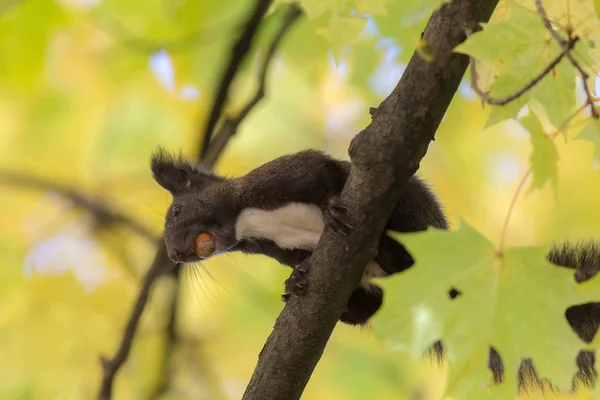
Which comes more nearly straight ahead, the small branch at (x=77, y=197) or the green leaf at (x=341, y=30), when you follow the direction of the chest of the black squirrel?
the small branch

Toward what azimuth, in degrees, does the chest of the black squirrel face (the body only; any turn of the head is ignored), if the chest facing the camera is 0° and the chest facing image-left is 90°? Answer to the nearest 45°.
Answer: approximately 90°
